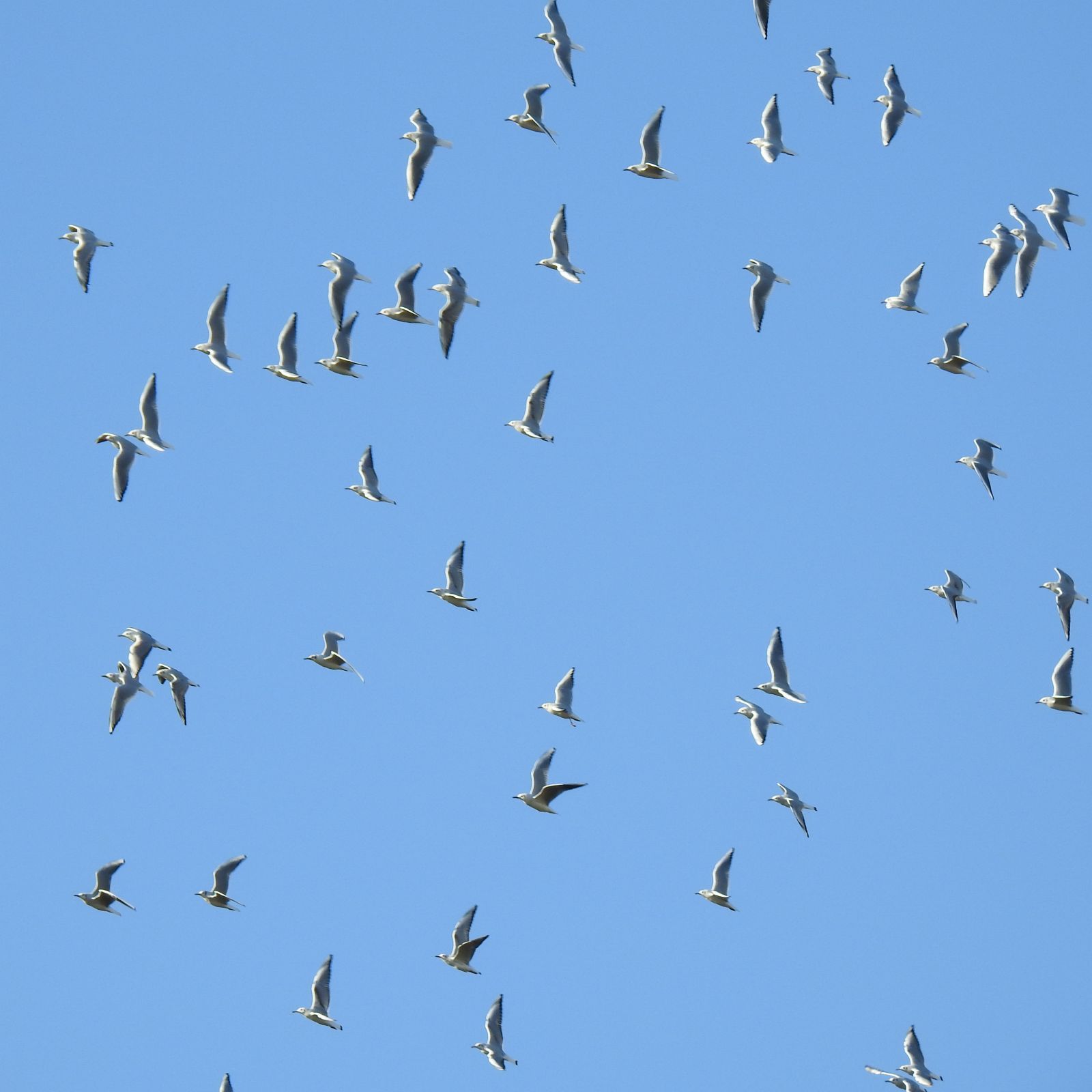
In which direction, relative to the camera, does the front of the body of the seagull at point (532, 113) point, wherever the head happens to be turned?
to the viewer's left

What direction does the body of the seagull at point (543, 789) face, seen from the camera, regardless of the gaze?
to the viewer's left
